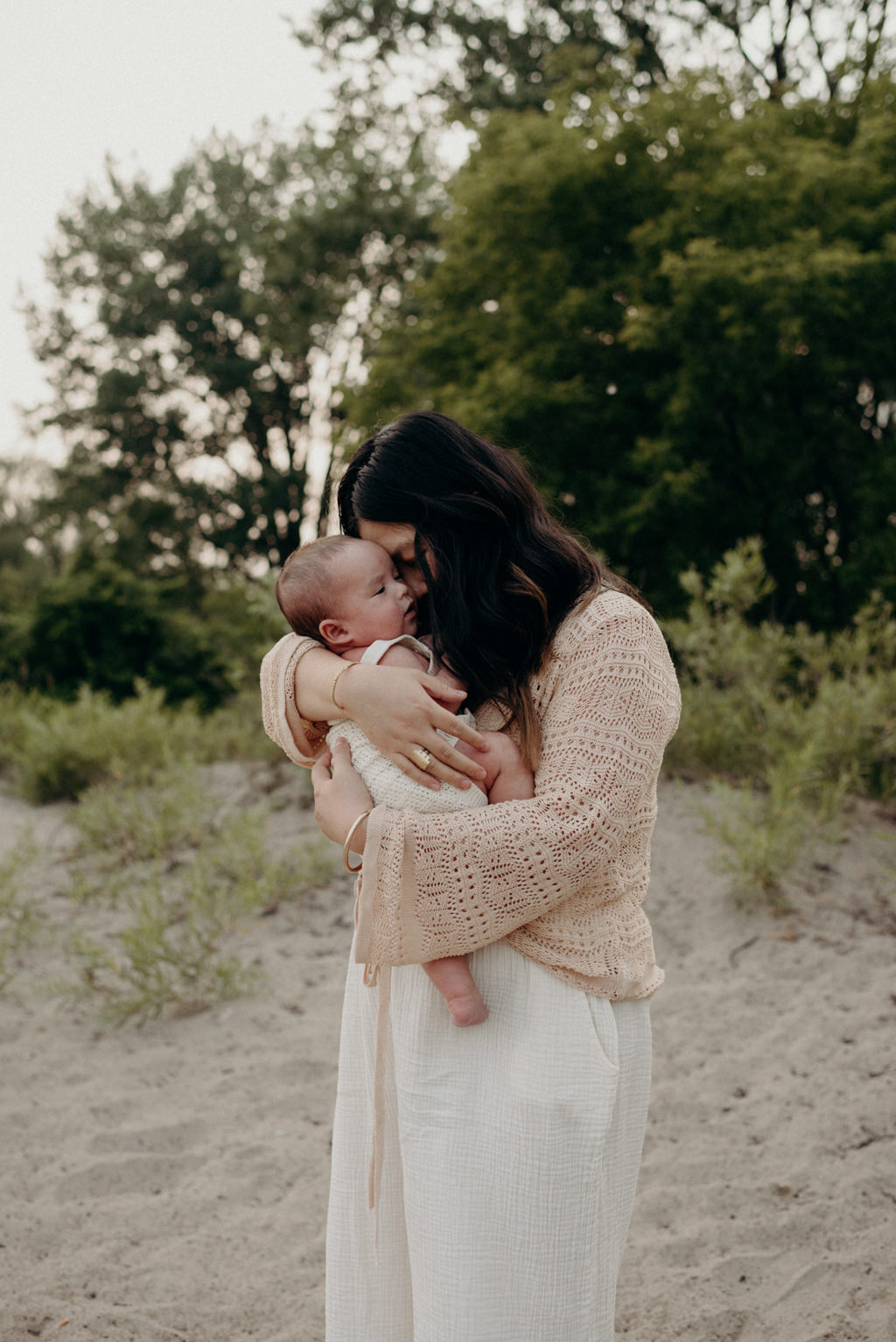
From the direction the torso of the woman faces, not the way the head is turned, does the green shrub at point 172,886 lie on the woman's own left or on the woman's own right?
on the woman's own right

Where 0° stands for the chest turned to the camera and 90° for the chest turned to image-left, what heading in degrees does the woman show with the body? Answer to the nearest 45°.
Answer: approximately 45°

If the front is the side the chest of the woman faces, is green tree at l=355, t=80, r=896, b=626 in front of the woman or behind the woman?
behind

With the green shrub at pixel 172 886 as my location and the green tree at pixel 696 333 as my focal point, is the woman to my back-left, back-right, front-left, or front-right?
back-right

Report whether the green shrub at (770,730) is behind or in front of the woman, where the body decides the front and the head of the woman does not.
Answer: behind
